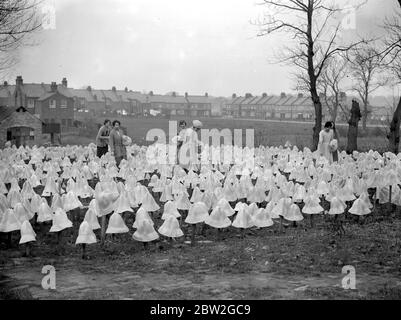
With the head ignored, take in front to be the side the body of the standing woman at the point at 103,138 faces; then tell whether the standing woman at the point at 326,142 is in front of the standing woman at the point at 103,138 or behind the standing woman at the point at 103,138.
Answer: in front

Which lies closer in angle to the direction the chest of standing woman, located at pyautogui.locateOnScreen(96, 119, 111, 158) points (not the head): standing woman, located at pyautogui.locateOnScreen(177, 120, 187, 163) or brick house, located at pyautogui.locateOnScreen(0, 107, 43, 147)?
the standing woman

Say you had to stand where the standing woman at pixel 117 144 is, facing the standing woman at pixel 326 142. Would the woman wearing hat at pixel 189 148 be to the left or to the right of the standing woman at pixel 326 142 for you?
right

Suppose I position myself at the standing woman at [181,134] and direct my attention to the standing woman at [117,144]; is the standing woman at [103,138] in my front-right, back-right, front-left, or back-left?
front-right

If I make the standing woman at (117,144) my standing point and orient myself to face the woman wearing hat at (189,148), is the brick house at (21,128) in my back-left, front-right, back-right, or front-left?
back-left

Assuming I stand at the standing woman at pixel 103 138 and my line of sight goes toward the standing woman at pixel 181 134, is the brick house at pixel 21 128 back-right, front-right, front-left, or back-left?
back-left
